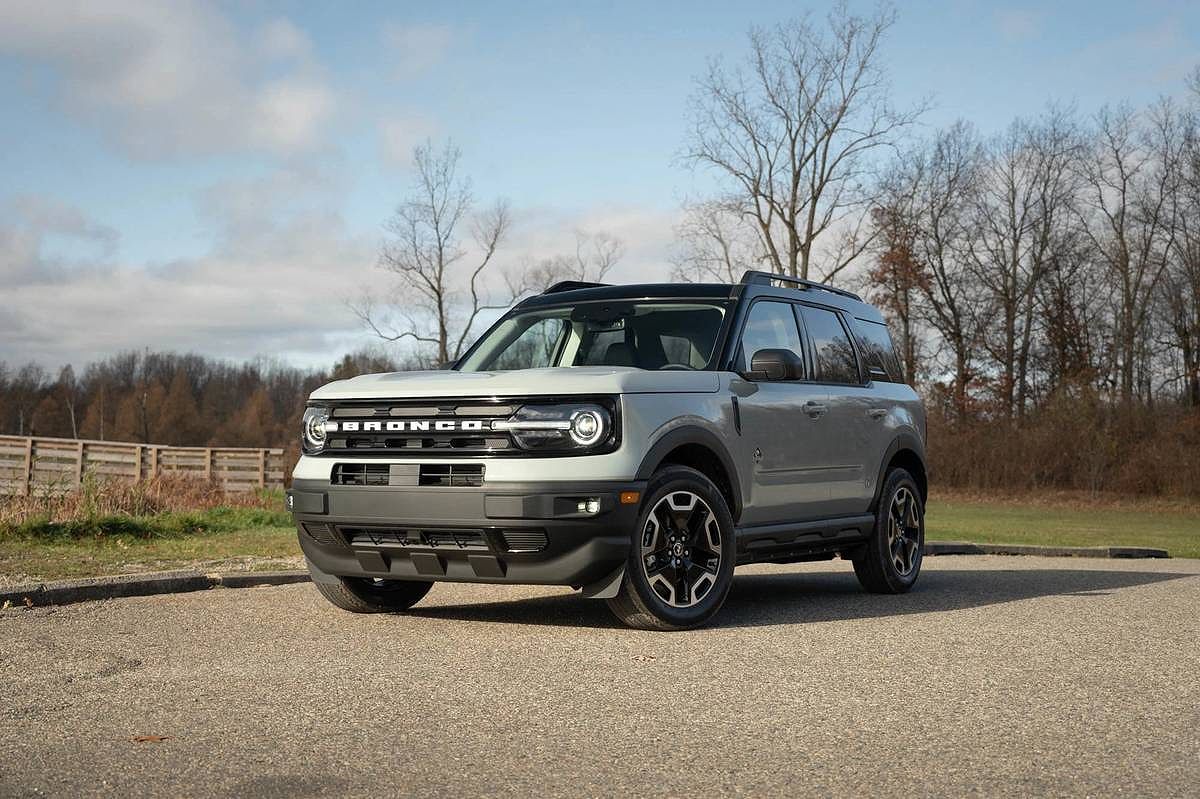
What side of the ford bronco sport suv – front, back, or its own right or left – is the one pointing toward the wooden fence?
right

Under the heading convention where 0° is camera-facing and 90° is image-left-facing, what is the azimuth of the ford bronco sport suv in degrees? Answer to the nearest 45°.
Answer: approximately 45°

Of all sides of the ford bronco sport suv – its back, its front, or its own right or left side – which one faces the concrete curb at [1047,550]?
back
